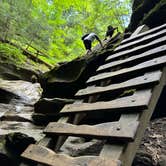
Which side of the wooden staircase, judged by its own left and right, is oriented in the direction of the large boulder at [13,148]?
right

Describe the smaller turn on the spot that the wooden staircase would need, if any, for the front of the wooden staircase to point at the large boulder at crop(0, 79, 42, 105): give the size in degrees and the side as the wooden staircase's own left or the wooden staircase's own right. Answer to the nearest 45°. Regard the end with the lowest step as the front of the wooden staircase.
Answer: approximately 90° to the wooden staircase's own right
